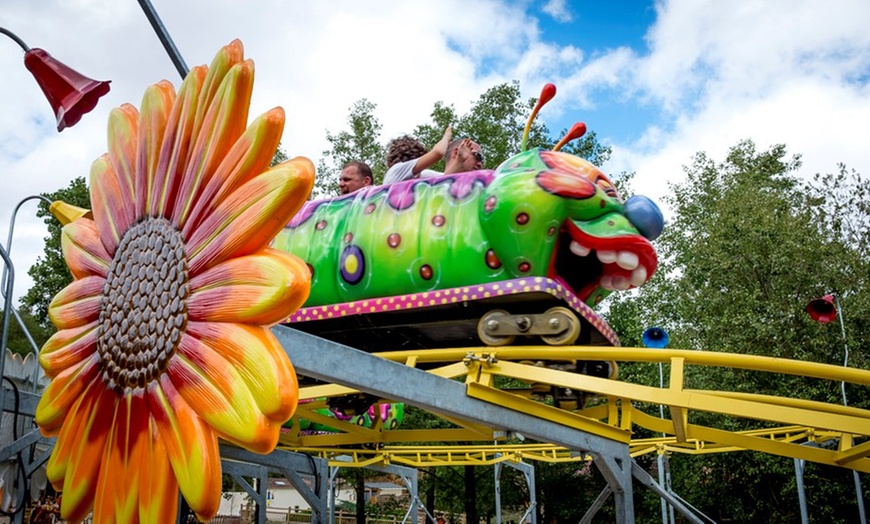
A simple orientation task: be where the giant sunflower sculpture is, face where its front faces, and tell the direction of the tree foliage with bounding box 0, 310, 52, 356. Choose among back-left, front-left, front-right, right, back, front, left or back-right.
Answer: back-right

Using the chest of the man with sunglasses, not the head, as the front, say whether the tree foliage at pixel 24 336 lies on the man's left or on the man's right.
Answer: on the man's left

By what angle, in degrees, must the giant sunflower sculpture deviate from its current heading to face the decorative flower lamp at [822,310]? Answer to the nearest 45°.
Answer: approximately 180°

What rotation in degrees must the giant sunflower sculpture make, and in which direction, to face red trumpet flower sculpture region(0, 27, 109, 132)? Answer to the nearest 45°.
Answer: approximately 135° to its right

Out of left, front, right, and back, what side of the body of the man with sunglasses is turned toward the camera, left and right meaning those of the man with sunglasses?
right

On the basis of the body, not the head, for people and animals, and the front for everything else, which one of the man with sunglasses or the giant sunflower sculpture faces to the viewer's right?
the man with sunglasses

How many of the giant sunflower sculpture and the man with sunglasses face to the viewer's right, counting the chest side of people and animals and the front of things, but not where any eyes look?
1

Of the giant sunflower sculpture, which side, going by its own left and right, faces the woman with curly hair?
back

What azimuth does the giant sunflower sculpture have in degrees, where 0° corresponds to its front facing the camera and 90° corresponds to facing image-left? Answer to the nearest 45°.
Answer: approximately 45°

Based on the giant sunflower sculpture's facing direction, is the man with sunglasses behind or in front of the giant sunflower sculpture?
behind

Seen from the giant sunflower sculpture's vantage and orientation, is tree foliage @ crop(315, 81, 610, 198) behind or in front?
behind
